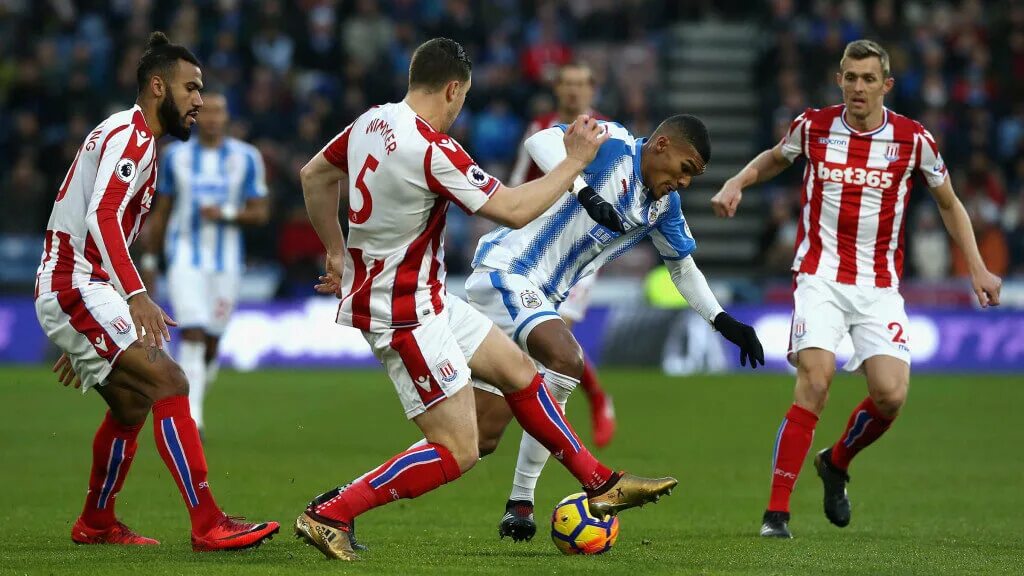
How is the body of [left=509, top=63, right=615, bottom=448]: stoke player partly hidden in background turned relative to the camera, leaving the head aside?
toward the camera

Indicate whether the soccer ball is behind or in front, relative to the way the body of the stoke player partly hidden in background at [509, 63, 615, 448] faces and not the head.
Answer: in front

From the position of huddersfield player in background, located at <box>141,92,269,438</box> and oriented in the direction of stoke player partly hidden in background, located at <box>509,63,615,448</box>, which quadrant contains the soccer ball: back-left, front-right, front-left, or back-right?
front-right

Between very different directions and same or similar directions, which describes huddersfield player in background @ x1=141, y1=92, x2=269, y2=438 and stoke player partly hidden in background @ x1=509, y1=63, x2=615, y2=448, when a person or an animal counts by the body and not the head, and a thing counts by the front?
same or similar directions

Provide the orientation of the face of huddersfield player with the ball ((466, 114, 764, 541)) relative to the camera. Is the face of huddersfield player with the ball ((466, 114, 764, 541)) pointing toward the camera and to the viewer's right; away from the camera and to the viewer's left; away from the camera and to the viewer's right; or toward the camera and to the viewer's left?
toward the camera and to the viewer's right

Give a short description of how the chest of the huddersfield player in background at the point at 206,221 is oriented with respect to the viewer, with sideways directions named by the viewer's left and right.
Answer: facing the viewer
